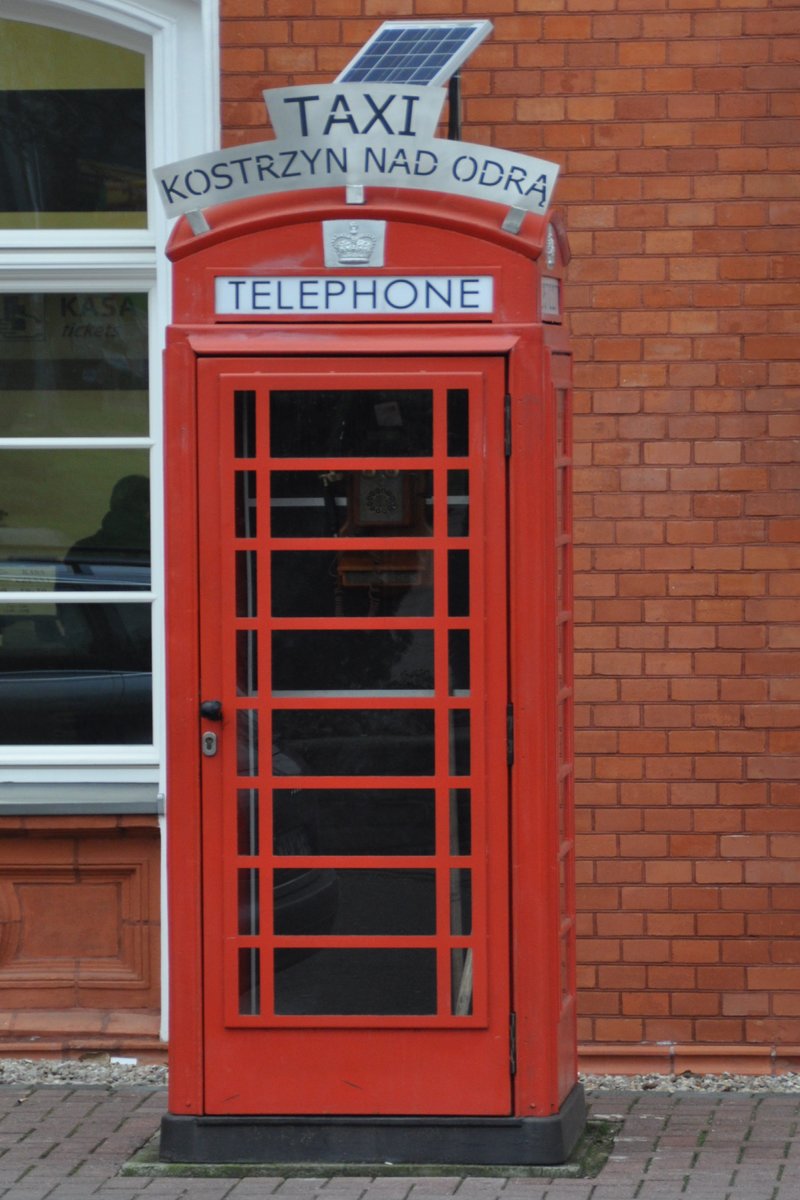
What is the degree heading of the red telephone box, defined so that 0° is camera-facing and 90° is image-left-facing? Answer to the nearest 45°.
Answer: approximately 0°

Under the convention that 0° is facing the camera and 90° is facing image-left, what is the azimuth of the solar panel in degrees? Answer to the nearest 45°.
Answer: approximately 45°

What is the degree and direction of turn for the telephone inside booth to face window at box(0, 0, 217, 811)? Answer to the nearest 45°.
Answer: approximately 135° to its right

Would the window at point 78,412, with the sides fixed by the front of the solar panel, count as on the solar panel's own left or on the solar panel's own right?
on the solar panel's own right

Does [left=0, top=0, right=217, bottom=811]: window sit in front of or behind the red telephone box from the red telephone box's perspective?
behind
